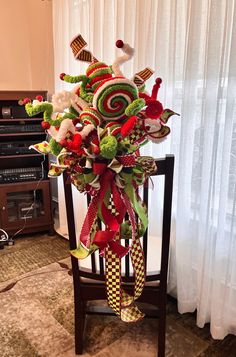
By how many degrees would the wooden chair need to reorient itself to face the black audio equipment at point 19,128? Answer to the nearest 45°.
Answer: approximately 45° to its left

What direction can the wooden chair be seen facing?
away from the camera

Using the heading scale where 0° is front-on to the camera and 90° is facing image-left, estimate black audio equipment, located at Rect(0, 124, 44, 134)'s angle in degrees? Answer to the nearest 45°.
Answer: approximately 0°

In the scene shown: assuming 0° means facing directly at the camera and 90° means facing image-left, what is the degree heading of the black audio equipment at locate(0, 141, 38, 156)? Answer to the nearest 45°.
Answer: approximately 0°

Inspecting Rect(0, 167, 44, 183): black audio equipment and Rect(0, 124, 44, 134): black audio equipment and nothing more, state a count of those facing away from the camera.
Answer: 0

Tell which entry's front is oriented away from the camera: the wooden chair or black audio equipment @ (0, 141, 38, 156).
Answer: the wooden chair

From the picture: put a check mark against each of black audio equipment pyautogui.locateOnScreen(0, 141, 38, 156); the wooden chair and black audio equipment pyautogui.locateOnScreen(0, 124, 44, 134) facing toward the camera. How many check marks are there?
2
